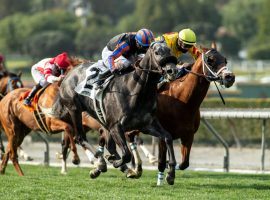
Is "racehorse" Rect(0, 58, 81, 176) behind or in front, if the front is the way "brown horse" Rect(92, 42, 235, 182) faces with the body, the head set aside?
behind

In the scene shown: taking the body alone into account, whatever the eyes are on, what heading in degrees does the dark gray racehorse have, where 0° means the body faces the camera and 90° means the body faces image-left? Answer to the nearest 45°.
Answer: approximately 315°

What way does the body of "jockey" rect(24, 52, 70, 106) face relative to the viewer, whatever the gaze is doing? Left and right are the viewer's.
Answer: facing to the right of the viewer

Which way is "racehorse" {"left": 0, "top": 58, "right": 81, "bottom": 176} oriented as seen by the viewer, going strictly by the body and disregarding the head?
to the viewer's right

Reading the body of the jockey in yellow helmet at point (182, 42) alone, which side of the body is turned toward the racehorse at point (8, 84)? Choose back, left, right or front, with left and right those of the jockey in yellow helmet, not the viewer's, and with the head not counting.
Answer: back

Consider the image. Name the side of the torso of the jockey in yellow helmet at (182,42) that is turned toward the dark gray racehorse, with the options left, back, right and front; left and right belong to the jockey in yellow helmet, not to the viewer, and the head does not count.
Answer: right

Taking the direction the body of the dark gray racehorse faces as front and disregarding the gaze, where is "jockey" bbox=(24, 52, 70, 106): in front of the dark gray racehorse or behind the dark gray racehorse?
behind

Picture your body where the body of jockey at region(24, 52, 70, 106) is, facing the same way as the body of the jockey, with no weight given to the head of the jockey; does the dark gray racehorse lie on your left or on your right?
on your right

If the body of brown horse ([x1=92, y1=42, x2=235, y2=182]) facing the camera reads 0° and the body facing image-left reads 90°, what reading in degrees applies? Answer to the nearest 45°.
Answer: approximately 315°
